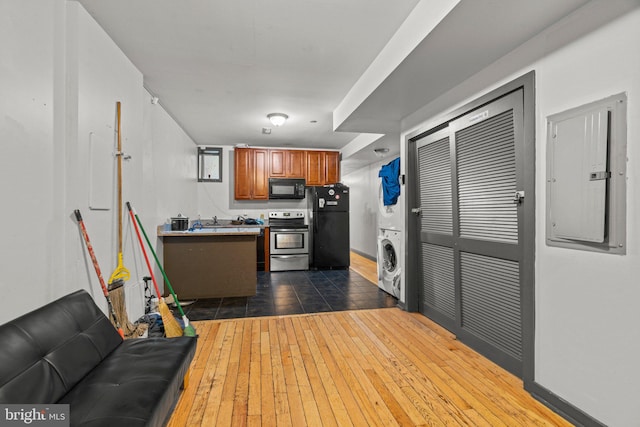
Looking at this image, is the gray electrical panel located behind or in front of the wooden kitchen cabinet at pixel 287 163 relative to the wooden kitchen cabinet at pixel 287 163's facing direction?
in front

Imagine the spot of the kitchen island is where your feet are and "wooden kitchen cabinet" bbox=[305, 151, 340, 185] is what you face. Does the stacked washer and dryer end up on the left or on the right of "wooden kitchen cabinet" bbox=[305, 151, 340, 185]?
right

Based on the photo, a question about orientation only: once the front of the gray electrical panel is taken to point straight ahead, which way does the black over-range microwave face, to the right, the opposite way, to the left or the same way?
to the left

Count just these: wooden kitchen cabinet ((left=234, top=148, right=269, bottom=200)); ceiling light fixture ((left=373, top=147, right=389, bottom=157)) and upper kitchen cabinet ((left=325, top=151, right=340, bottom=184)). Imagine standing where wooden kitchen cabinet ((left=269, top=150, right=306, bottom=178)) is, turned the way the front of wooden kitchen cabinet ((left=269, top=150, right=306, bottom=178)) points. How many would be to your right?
1

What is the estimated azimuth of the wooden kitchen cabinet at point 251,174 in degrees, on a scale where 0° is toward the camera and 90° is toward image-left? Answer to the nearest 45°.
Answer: approximately 0°

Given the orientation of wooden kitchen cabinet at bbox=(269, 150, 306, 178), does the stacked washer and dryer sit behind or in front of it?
in front

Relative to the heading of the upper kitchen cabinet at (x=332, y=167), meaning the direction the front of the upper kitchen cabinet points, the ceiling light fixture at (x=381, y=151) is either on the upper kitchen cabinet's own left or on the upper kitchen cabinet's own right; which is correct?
on the upper kitchen cabinet's own left
